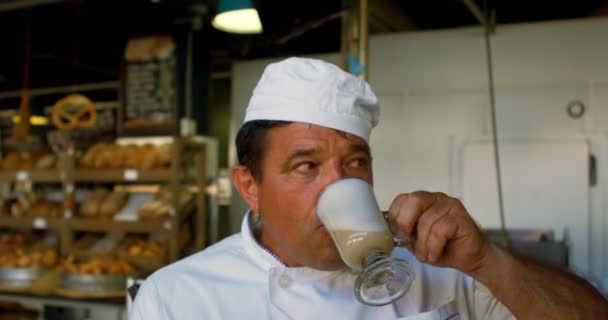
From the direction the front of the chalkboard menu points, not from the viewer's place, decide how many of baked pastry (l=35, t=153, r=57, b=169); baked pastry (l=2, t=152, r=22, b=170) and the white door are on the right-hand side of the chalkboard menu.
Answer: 2

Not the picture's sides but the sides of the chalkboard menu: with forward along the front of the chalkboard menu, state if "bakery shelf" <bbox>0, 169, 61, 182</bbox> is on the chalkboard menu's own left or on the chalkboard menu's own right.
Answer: on the chalkboard menu's own right

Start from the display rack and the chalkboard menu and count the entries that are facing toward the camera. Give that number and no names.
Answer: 2
